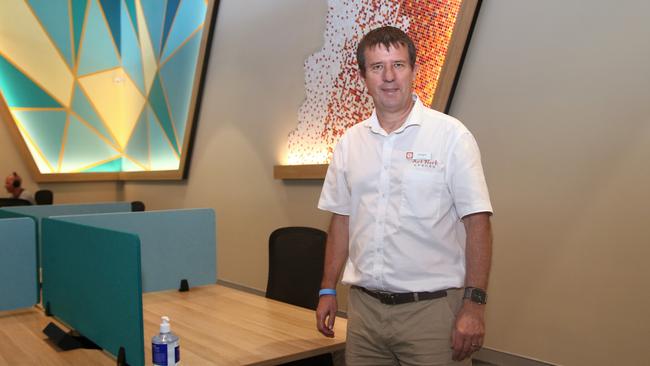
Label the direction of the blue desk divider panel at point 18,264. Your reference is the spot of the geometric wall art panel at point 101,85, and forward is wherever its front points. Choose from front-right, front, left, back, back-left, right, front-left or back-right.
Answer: front

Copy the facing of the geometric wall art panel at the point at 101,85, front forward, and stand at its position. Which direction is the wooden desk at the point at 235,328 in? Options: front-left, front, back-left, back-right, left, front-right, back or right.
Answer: front

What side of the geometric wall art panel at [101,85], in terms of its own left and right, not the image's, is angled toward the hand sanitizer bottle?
front

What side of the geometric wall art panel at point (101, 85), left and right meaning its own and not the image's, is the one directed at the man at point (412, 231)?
front

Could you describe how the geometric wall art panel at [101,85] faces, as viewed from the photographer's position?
facing the viewer

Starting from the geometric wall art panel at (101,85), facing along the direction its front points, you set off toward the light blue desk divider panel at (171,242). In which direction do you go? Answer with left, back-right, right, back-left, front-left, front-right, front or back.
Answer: front
